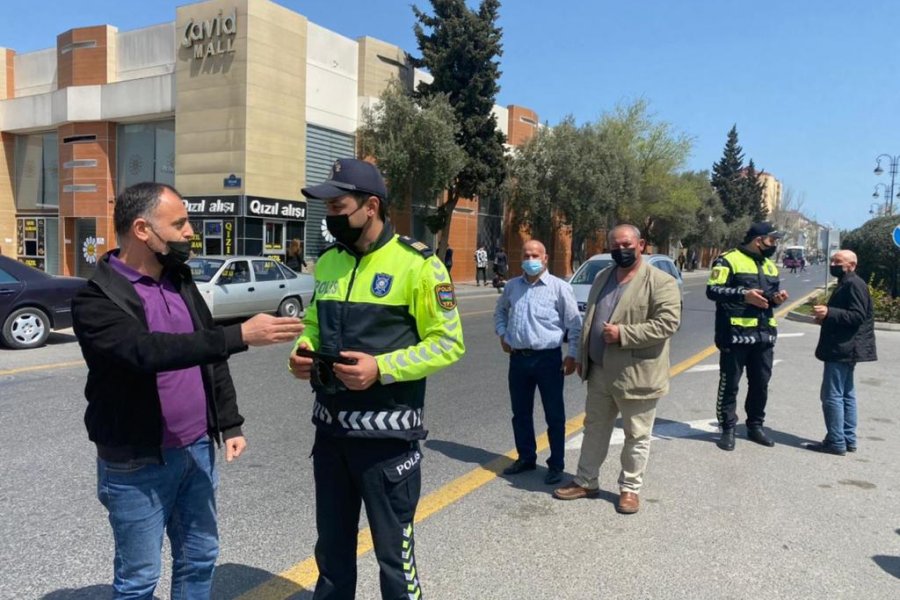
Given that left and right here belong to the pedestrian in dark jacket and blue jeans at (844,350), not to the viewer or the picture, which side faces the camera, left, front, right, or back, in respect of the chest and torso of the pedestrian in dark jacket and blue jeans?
left

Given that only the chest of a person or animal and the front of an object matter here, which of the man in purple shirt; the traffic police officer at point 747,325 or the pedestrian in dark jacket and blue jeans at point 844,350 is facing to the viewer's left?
the pedestrian in dark jacket and blue jeans

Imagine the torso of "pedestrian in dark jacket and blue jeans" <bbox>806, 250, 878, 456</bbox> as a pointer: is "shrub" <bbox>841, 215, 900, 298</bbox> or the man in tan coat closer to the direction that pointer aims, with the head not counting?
the man in tan coat

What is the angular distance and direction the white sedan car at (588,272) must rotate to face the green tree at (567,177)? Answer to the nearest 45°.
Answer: approximately 135° to its right

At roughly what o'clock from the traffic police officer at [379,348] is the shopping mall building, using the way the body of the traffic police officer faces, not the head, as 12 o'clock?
The shopping mall building is roughly at 4 o'clock from the traffic police officer.

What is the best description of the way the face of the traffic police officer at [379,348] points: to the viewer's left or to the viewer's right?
to the viewer's left

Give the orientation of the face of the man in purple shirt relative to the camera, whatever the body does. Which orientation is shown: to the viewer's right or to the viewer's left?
to the viewer's right

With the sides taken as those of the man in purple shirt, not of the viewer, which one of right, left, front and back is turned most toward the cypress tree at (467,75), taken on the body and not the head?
left

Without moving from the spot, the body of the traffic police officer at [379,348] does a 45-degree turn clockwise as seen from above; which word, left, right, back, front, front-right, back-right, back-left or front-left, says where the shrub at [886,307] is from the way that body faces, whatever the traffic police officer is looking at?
back-right

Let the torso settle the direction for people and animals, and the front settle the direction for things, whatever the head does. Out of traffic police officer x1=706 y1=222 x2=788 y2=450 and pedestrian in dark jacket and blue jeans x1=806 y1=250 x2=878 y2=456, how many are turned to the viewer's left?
1
